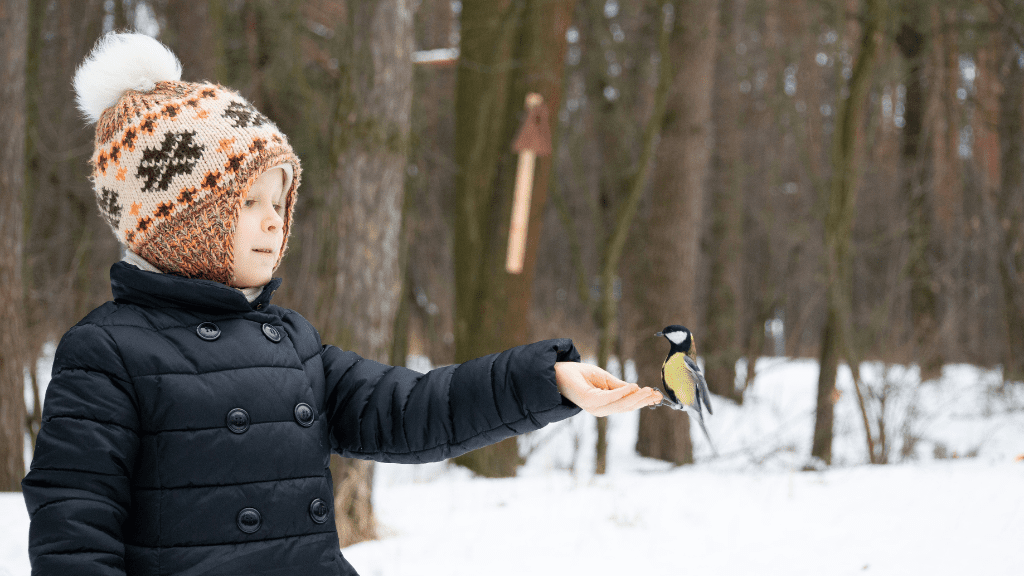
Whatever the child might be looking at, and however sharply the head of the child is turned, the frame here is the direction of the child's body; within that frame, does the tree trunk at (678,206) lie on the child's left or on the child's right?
on the child's left

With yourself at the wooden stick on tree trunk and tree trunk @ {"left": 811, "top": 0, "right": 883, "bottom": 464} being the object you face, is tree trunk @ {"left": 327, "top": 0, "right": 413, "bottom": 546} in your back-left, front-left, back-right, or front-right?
back-right

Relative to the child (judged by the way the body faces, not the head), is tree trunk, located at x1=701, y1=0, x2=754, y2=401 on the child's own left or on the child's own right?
on the child's own left

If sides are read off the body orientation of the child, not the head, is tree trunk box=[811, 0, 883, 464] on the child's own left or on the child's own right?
on the child's own left

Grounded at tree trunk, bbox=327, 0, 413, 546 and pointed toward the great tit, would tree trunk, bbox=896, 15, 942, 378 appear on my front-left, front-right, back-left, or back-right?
back-left

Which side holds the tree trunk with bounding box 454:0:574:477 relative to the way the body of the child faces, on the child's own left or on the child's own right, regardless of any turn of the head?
on the child's own left

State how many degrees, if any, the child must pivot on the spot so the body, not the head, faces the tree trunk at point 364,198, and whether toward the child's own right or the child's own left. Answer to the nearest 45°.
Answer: approximately 135° to the child's own left

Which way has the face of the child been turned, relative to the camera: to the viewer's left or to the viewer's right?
to the viewer's right

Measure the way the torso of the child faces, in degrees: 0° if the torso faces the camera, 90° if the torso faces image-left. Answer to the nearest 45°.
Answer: approximately 315°

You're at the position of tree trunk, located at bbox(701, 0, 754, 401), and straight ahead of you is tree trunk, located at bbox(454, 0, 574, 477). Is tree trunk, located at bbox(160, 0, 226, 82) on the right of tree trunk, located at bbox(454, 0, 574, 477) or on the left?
right

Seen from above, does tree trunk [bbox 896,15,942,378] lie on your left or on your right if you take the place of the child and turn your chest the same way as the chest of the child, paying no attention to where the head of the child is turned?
on your left

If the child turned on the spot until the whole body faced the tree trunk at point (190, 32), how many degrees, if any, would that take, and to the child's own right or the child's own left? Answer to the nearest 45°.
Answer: approximately 135° to the child's own left
